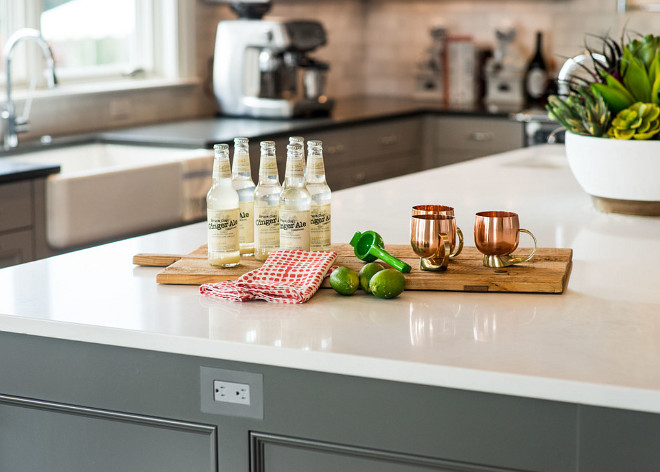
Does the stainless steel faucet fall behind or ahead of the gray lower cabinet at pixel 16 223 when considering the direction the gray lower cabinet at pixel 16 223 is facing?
behind

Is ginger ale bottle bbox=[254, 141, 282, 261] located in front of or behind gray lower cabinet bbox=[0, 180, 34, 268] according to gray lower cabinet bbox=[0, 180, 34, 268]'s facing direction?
in front

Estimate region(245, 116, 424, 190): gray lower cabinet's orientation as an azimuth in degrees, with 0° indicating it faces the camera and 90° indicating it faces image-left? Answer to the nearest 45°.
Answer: approximately 315°

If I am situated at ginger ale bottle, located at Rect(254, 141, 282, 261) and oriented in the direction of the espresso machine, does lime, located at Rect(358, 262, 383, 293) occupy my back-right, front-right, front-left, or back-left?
back-right

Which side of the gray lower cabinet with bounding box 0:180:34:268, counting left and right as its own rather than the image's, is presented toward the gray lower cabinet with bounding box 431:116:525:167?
left

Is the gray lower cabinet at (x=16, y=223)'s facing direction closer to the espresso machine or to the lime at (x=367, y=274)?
the lime

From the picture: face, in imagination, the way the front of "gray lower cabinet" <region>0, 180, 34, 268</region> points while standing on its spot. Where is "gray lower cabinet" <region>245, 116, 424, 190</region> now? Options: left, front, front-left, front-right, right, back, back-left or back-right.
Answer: left

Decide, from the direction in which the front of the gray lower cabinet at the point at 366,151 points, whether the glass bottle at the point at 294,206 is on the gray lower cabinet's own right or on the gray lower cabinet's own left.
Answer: on the gray lower cabinet's own right

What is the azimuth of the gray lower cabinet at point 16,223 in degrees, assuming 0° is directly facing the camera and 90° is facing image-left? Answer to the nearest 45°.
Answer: approximately 315°

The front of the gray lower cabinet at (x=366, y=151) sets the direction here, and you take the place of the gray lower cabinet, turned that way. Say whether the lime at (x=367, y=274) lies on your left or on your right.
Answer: on your right

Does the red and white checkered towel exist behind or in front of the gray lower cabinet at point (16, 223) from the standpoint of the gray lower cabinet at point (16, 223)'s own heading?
in front

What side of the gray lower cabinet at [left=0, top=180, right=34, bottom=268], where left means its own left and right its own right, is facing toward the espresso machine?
left
